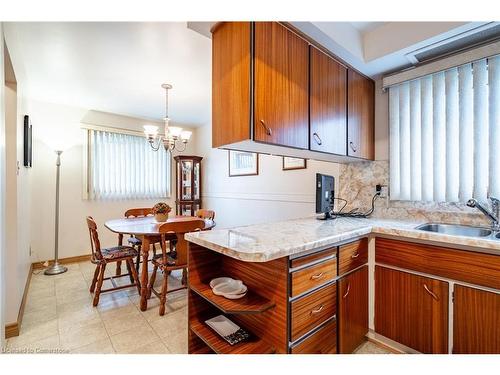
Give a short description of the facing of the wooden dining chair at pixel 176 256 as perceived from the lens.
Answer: facing away from the viewer and to the left of the viewer

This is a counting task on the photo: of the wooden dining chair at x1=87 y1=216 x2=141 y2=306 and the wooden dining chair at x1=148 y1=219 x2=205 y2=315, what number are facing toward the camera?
0

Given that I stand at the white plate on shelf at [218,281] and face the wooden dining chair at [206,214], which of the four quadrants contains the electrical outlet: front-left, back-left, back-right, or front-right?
front-right

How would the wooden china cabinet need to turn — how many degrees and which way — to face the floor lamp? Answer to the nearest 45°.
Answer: approximately 45° to its right

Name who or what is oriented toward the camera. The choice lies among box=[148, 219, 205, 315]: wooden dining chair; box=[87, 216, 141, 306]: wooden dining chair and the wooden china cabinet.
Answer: the wooden china cabinet

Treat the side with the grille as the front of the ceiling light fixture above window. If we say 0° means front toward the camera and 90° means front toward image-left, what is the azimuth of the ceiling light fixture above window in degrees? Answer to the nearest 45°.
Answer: approximately 45°

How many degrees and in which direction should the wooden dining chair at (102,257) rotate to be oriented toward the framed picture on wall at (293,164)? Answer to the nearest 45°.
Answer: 0° — it already faces it

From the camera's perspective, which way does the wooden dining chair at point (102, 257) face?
to the viewer's right

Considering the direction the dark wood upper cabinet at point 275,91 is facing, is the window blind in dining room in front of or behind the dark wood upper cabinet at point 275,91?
behind

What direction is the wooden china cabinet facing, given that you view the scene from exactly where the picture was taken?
facing the viewer

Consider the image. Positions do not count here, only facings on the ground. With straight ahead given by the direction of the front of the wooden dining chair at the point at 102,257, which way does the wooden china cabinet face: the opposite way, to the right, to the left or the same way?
to the right

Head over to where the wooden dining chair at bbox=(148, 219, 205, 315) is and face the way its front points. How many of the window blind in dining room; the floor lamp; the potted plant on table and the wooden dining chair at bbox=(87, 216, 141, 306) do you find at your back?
0

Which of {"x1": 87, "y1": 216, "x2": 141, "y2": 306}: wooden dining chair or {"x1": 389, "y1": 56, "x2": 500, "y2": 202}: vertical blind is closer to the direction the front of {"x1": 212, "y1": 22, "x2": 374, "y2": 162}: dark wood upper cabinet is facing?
the vertical blind

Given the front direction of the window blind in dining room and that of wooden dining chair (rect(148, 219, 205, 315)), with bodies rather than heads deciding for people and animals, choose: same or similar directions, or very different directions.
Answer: very different directions

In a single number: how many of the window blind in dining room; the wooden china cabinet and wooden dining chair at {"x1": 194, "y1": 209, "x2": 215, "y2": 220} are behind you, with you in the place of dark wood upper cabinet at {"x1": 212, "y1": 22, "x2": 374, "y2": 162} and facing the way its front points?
3

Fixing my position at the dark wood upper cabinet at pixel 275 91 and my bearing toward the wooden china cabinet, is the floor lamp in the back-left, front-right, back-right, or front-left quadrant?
front-left
